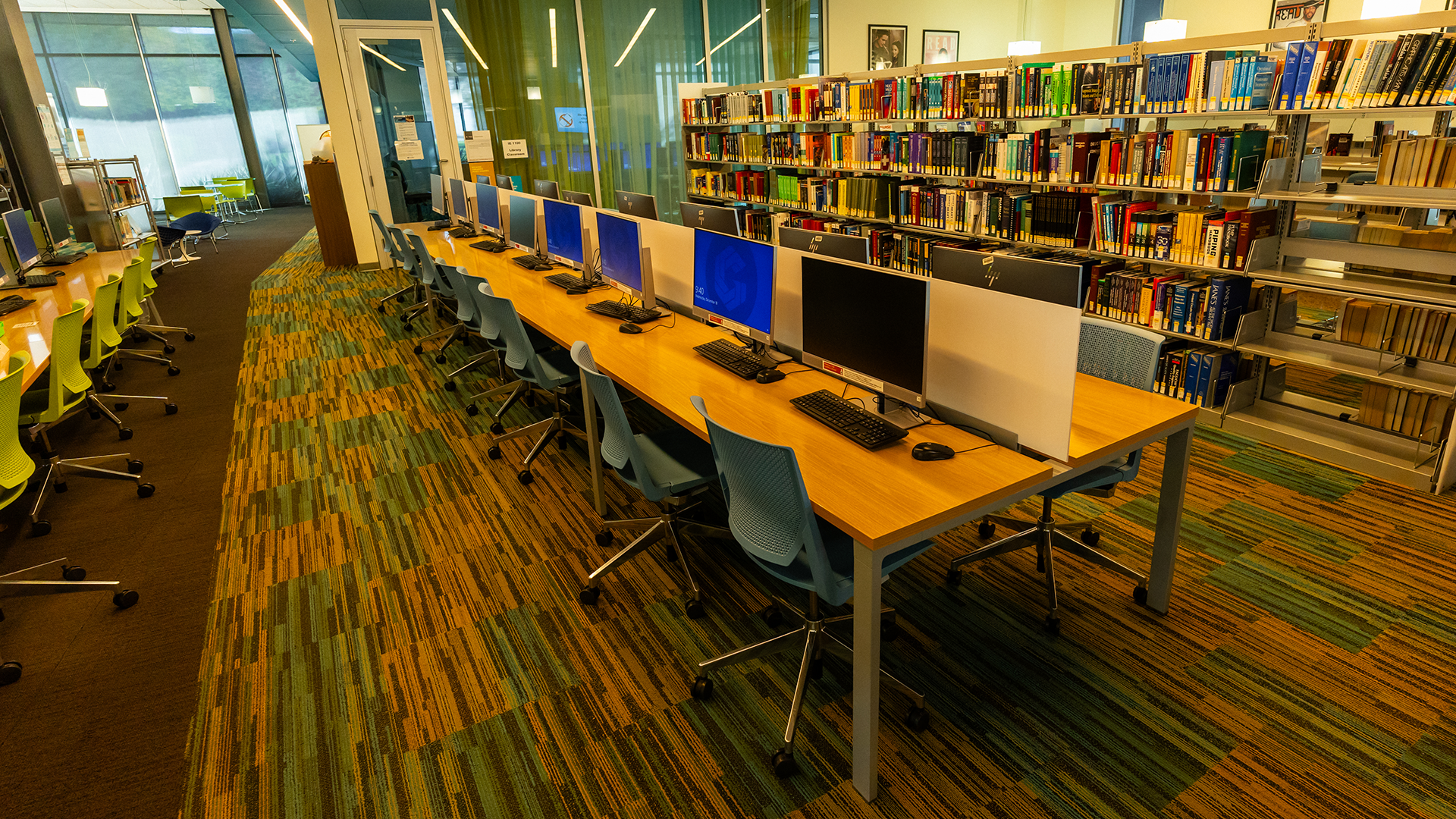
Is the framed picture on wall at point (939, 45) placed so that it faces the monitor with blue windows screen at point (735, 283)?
yes

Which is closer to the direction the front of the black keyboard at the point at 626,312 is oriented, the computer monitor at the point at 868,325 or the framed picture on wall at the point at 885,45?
the computer monitor

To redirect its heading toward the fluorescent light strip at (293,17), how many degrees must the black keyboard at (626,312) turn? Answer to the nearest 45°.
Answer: approximately 90° to its right

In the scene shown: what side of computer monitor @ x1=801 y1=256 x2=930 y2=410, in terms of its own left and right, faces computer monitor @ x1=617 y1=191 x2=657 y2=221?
right

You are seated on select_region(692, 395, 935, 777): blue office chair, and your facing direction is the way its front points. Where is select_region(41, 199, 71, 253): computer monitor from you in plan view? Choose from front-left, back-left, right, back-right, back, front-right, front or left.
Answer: left

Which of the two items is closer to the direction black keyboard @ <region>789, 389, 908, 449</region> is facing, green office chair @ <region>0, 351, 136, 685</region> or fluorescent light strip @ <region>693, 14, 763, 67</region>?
the green office chair

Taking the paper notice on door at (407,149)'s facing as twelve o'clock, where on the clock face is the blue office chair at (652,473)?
The blue office chair is roughly at 12 o'clock from the paper notice on door.

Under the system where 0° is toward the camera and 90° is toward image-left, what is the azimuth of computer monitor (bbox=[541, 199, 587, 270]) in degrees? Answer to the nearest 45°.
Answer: approximately 45°

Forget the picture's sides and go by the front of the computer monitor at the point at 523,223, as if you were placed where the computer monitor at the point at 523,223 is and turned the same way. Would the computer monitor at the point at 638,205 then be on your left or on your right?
on your left

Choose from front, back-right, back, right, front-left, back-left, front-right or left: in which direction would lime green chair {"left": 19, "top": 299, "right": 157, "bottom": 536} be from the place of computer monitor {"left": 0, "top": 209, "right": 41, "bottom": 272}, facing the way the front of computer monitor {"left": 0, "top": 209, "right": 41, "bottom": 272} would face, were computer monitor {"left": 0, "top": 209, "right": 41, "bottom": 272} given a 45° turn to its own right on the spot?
front

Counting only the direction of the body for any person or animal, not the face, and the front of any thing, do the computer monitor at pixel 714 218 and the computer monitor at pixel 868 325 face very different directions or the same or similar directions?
very different directions

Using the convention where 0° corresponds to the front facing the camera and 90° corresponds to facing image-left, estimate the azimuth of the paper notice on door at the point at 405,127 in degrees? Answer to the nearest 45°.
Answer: approximately 0°

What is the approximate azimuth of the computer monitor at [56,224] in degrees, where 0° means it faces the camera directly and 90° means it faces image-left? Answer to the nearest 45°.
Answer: approximately 315°

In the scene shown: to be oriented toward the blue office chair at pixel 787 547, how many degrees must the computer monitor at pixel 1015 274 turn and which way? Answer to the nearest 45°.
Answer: approximately 180°

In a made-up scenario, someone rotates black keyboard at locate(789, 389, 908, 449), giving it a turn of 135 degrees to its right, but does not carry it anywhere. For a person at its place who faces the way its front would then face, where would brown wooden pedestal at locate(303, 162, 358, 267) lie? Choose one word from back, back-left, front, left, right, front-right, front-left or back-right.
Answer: front-left

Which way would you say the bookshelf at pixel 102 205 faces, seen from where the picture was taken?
facing the viewer and to the right of the viewer

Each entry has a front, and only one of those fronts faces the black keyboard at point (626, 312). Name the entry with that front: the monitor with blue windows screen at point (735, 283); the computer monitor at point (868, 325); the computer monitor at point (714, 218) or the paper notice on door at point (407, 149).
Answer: the paper notice on door

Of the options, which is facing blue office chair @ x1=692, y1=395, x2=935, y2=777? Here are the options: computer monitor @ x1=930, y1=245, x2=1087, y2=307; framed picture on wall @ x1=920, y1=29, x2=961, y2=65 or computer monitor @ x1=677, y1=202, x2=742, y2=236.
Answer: the framed picture on wall

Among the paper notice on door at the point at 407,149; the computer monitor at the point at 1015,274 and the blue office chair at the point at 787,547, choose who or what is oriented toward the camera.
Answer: the paper notice on door
